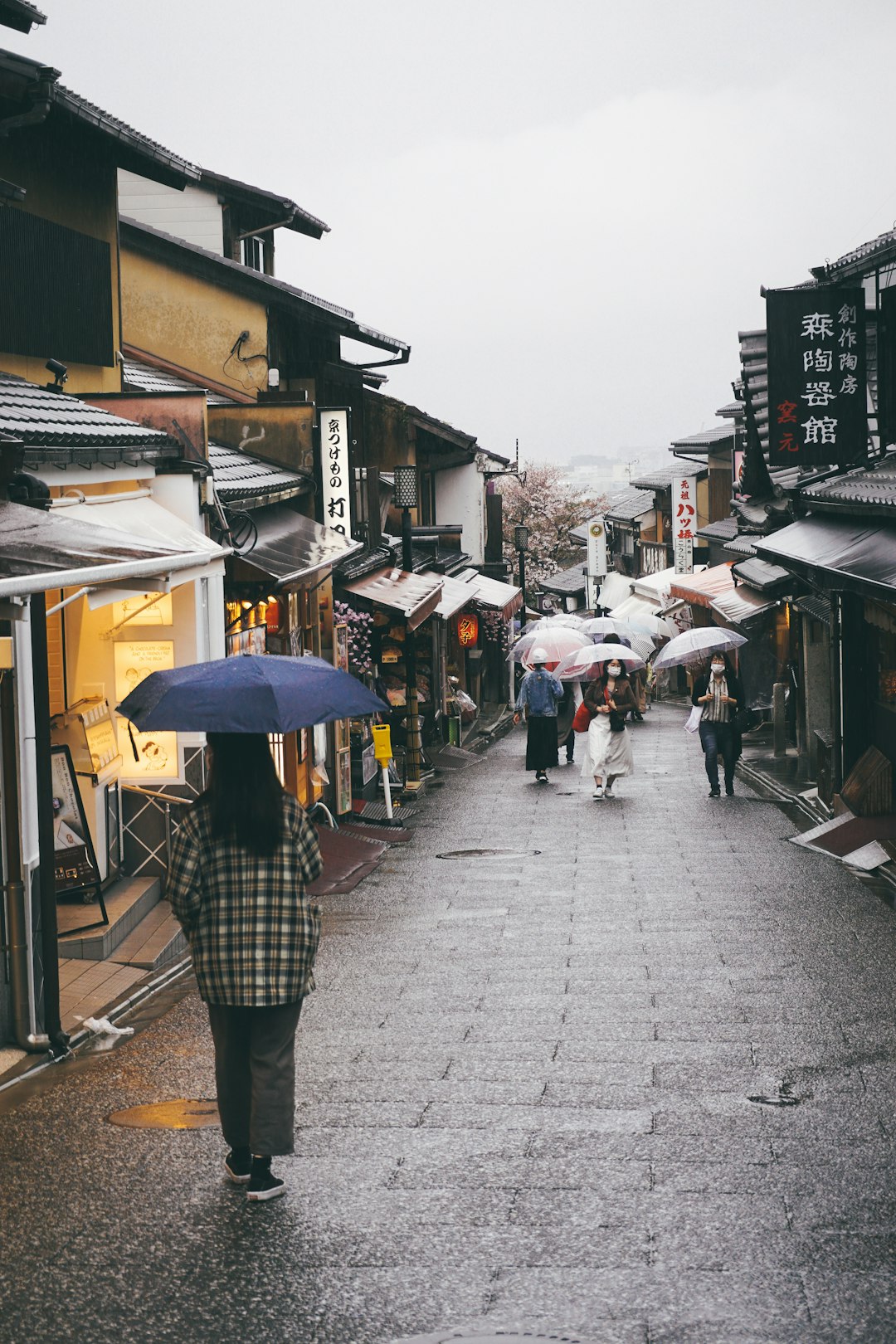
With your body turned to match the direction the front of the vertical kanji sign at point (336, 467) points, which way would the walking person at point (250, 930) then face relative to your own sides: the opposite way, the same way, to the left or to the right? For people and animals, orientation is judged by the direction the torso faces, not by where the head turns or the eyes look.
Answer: the opposite way

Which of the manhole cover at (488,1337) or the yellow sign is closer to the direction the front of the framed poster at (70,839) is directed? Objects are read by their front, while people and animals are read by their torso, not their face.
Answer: the manhole cover

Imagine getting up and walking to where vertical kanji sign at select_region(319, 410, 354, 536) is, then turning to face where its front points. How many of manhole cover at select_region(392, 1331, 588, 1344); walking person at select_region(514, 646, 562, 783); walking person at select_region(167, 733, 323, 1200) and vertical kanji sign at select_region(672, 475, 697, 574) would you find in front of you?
2

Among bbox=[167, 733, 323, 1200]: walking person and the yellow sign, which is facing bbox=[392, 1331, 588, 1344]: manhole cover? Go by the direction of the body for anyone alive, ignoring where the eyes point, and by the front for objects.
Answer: the yellow sign

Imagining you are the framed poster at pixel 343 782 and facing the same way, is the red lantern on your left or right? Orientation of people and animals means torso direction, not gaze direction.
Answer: on your left

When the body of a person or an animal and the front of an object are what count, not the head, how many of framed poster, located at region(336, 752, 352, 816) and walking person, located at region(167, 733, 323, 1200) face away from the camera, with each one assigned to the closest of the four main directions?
1

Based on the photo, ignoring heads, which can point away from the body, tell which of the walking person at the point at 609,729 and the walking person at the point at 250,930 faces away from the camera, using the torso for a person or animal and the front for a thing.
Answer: the walking person at the point at 250,930

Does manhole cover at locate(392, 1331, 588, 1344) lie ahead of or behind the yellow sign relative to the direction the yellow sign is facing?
ahead

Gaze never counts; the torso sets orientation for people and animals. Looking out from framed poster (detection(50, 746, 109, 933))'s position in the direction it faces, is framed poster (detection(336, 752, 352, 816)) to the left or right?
on its left
